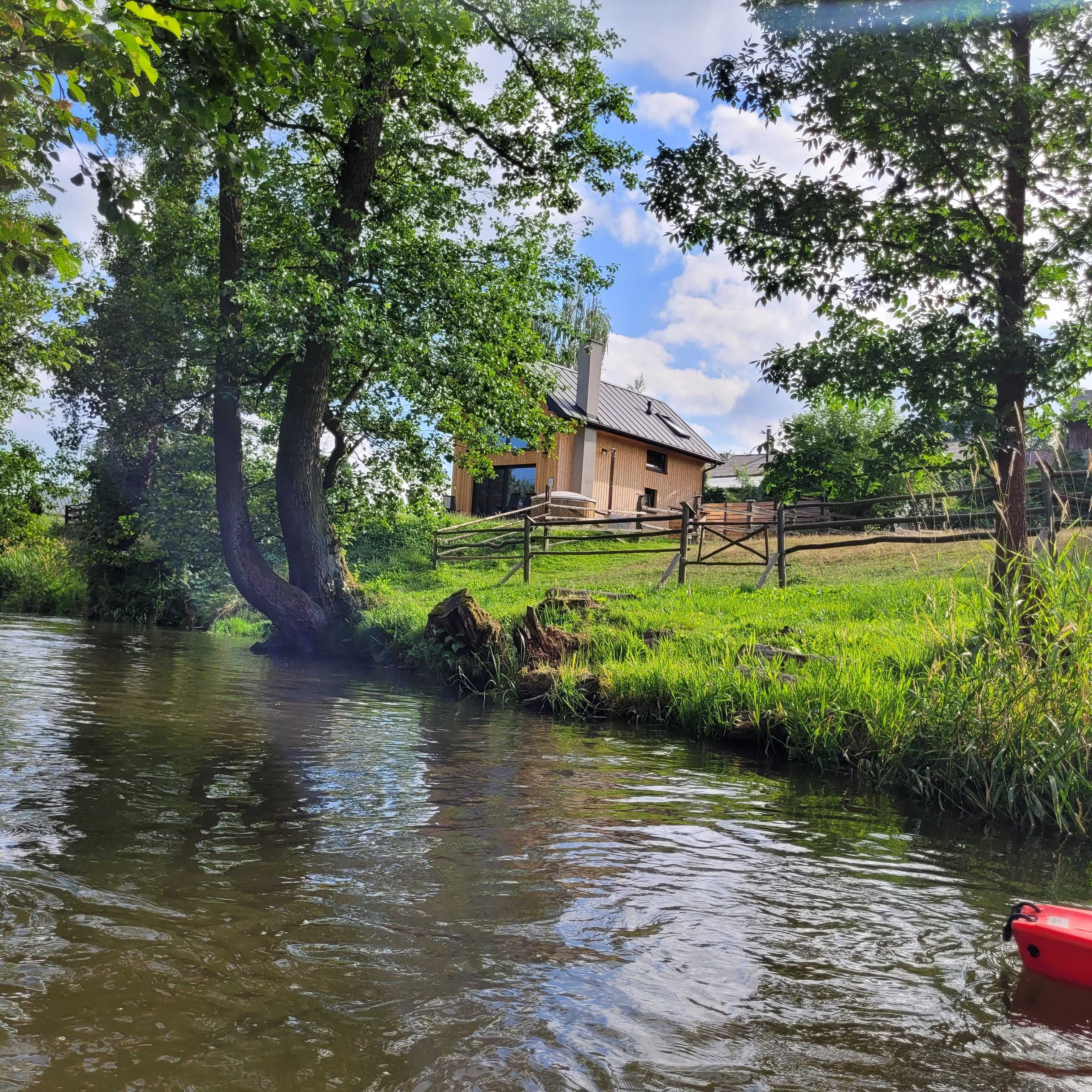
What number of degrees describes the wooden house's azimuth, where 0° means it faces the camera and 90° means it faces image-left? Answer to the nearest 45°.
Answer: approximately 45°

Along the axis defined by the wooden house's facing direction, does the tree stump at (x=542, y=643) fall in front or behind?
in front

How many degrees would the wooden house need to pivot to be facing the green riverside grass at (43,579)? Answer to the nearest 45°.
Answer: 0° — it already faces it

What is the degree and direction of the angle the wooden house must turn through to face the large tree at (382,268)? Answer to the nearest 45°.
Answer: approximately 45° to its left

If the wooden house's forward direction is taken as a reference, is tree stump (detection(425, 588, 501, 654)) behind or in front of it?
in front

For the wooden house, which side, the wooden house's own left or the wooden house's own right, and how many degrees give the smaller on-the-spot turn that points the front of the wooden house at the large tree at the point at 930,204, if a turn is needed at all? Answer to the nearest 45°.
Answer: approximately 45° to the wooden house's own left
